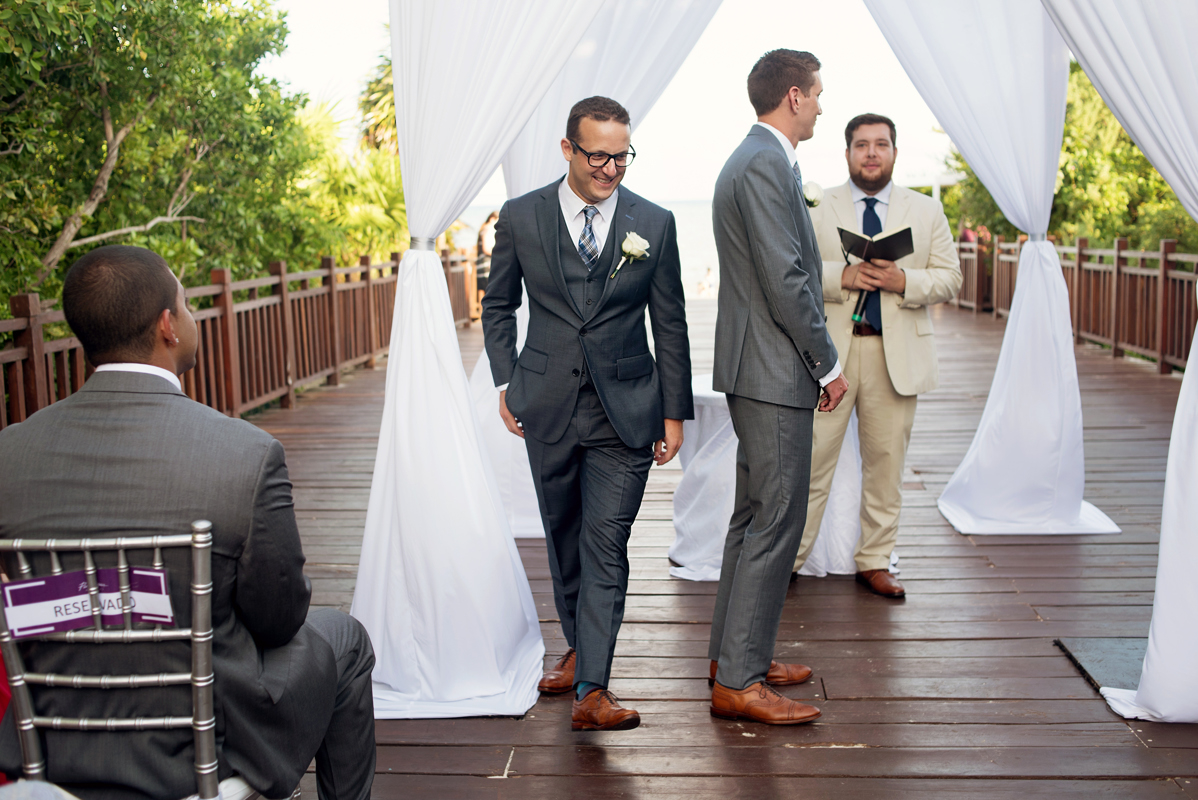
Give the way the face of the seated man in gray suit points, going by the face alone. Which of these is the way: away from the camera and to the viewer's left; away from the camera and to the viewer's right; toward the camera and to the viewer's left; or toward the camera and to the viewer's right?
away from the camera and to the viewer's right

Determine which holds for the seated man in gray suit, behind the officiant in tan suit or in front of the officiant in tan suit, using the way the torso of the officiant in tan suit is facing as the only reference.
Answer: in front

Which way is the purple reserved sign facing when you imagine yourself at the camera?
facing the viewer

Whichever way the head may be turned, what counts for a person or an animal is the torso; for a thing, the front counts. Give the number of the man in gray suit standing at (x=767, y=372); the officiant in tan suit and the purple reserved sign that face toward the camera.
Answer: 2

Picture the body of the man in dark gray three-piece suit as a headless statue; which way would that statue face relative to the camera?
toward the camera

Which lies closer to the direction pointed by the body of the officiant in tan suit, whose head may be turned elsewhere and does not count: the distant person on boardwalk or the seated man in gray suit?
the seated man in gray suit

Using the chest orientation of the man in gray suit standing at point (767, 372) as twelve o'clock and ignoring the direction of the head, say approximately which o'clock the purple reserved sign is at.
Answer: The purple reserved sign is roughly at 4 o'clock from the man in gray suit standing.

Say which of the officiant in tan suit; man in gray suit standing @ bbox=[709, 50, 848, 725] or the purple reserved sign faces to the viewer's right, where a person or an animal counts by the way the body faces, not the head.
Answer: the man in gray suit standing

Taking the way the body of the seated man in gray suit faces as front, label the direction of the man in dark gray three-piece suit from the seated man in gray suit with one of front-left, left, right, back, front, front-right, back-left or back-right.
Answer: front

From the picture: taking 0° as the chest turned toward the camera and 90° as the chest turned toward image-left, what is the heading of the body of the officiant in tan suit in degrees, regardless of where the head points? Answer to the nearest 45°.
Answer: approximately 0°

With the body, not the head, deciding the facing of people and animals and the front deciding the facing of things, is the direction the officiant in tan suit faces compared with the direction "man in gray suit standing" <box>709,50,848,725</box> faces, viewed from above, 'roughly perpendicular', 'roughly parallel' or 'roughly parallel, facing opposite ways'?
roughly perpendicular

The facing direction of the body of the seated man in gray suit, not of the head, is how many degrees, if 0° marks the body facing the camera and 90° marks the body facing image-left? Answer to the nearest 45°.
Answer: approximately 225°

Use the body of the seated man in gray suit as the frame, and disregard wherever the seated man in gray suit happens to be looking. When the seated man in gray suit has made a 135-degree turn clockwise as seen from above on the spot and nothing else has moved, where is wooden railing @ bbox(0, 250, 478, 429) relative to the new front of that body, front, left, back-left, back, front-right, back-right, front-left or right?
back
